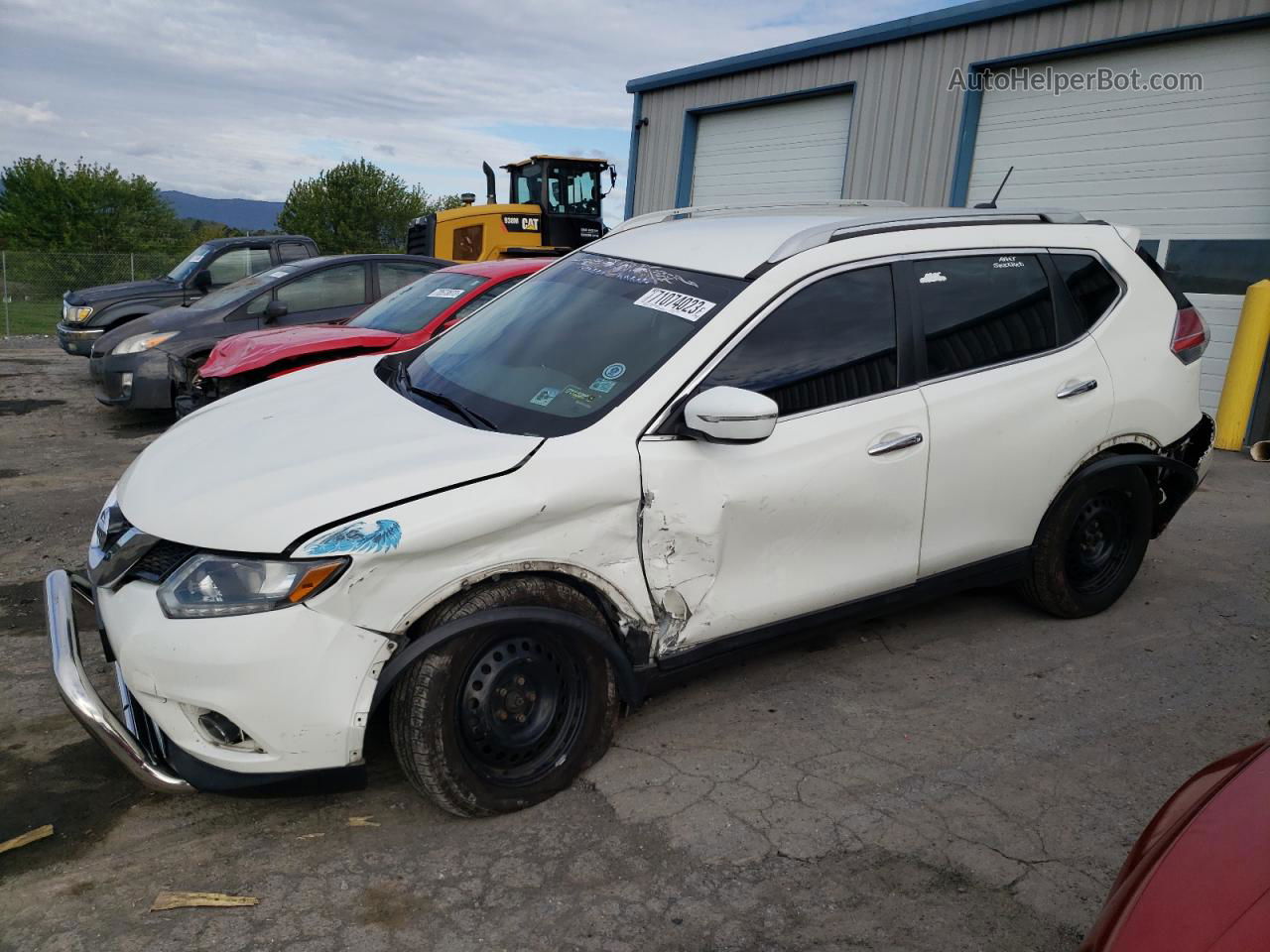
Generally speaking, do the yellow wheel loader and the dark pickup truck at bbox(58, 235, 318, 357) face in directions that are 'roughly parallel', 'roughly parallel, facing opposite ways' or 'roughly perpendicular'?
roughly parallel, facing opposite ways

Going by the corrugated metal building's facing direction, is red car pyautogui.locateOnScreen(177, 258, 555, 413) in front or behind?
in front

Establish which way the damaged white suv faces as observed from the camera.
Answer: facing the viewer and to the left of the viewer

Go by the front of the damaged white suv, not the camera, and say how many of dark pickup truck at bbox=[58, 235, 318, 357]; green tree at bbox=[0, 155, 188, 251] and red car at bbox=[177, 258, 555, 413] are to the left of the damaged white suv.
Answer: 0

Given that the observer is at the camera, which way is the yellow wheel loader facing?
facing away from the viewer and to the right of the viewer

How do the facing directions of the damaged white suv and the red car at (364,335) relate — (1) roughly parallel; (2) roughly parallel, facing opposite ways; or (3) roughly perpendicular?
roughly parallel

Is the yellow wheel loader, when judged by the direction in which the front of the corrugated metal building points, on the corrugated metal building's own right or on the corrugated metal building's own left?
on the corrugated metal building's own right

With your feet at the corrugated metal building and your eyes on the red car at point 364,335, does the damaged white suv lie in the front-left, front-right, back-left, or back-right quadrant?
front-left

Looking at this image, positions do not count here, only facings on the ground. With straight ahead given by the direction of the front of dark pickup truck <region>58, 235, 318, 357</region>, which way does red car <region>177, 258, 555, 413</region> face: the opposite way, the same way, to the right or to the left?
the same way

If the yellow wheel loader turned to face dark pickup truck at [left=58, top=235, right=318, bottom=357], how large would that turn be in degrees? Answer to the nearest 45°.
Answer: approximately 180°

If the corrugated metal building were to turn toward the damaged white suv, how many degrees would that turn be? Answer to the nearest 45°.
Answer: approximately 45° to its left

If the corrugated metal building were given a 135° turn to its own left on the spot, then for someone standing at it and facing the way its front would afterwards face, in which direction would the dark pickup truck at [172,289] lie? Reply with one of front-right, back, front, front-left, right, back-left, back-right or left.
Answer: back

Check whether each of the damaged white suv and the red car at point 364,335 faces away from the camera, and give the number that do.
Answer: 0

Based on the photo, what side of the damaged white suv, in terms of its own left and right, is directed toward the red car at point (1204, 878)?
left

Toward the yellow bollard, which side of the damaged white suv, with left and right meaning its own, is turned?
back
